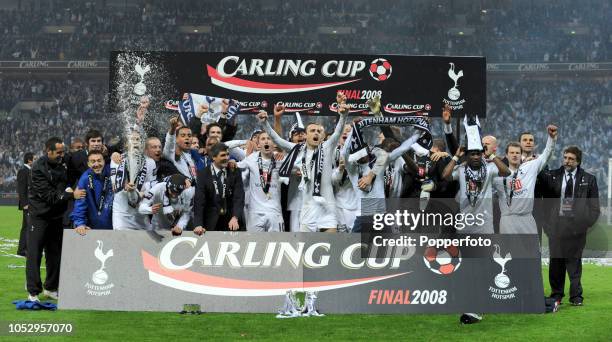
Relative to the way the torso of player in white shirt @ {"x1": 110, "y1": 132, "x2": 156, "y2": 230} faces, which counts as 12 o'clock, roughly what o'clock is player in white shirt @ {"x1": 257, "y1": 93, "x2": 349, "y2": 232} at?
player in white shirt @ {"x1": 257, "y1": 93, "x2": 349, "y2": 232} is roughly at 10 o'clock from player in white shirt @ {"x1": 110, "y1": 132, "x2": 156, "y2": 230}.

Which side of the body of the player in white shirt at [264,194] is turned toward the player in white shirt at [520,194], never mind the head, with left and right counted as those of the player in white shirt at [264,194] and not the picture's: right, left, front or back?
left

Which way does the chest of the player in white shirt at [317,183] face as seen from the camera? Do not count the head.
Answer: toward the camera

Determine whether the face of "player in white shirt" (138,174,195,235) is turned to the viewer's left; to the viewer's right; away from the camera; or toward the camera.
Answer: toward the camera

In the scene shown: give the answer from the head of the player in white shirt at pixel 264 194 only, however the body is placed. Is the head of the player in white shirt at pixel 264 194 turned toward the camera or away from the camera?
toward the camera

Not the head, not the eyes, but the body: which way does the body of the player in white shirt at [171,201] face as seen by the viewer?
toward the camera

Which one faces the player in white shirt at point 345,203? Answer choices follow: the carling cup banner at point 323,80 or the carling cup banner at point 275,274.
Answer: the carling cup banner at point 323,80

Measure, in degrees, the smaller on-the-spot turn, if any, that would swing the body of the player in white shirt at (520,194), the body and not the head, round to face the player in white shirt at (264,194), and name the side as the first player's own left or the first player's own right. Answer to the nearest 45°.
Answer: approximately 90° to the first player's own right

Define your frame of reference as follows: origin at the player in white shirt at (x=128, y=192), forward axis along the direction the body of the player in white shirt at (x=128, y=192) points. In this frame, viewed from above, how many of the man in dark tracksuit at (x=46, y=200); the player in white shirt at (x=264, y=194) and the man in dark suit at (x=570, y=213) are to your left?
2

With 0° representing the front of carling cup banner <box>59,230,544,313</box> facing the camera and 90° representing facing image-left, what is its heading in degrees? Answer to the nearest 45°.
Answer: approximately 0°

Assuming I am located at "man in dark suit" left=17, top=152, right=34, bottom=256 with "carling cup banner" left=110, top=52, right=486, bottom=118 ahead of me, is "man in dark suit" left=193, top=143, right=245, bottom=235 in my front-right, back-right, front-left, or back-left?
front-right

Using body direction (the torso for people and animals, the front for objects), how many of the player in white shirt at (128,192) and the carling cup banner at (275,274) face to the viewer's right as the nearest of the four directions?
0

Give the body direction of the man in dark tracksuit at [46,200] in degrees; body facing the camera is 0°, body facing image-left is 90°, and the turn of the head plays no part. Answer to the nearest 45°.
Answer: approximately 315°

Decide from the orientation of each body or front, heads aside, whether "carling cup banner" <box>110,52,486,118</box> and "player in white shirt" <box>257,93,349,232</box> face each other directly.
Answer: no

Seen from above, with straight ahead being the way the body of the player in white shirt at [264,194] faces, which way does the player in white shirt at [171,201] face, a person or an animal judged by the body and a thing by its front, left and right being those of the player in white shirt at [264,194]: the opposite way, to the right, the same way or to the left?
the same way

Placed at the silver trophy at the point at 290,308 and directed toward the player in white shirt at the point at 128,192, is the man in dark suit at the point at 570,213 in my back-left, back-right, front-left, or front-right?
back-right

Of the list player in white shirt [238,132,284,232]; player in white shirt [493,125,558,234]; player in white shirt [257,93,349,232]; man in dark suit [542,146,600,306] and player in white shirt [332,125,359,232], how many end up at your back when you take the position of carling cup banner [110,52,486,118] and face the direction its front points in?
0

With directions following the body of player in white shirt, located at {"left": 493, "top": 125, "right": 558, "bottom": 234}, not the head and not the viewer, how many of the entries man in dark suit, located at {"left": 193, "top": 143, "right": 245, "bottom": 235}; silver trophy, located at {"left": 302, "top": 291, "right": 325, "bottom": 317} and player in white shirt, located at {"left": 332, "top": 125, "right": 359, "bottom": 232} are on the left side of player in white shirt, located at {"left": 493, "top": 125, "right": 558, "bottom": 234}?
0
